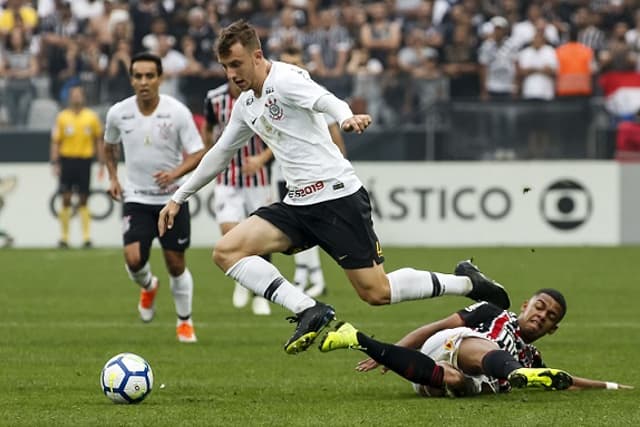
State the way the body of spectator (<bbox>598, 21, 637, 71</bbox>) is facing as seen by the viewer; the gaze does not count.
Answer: toward the camera

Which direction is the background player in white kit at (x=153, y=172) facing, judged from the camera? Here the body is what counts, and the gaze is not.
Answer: toward the camera

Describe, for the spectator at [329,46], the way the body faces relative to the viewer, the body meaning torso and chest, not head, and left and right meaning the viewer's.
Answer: facing the viewer

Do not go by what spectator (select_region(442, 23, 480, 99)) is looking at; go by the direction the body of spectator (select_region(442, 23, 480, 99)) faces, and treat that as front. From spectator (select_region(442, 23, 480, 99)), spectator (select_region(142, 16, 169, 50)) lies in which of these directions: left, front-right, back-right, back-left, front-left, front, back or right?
right

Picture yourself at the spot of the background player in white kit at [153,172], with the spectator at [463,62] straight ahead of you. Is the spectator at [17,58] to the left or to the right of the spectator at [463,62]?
left

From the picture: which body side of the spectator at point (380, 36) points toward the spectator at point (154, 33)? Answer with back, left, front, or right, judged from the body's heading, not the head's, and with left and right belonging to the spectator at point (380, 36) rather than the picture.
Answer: right

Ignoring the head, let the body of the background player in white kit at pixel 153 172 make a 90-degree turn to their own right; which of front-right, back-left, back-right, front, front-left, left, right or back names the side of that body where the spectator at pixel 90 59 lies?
right

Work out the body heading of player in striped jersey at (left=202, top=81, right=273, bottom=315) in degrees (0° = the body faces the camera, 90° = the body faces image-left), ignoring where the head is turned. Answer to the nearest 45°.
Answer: approximately 45°

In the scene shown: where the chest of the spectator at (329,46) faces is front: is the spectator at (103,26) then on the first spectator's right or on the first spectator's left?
on the first spectator's right

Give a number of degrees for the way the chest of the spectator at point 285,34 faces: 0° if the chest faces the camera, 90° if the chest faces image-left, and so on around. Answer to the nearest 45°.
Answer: approximately 0°

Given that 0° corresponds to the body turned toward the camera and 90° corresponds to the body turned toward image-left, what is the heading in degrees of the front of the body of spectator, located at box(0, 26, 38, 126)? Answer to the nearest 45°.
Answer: approximately 0°
